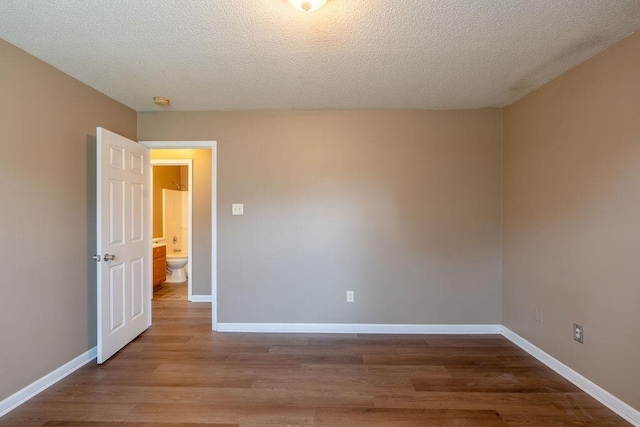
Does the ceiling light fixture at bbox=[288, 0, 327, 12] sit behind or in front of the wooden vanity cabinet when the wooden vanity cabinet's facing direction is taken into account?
in front

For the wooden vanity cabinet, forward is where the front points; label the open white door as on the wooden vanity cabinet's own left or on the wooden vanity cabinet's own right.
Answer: on the wooden vanity cabinet's own right

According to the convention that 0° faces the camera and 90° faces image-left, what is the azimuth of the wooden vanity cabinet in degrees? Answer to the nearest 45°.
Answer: approximately 315°

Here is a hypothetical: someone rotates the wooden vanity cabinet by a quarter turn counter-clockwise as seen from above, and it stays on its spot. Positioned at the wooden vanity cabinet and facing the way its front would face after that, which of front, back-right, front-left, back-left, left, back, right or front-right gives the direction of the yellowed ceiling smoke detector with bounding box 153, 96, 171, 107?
back-right
